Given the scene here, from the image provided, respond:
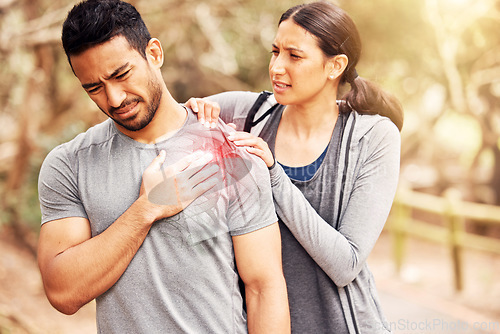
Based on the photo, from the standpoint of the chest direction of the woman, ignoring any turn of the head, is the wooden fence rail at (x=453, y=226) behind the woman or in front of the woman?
behind

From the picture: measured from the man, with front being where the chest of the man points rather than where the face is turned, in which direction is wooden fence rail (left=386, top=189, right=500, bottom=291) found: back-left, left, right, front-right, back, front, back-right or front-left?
back-left

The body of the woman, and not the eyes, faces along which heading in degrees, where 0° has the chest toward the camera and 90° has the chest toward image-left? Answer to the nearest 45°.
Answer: approximately 45°

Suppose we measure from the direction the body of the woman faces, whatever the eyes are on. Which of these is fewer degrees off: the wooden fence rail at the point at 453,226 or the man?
the man

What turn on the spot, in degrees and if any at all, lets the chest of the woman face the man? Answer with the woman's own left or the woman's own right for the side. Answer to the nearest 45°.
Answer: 0° — they already face them

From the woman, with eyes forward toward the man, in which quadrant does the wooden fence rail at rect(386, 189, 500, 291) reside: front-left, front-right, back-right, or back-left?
back-right

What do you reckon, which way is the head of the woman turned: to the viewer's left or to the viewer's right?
to the viewer's left

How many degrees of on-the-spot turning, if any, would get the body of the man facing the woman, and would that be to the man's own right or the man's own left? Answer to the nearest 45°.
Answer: approximately 90° to the man's own left

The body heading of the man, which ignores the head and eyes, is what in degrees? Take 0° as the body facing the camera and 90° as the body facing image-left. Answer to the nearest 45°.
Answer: approximately 0°
